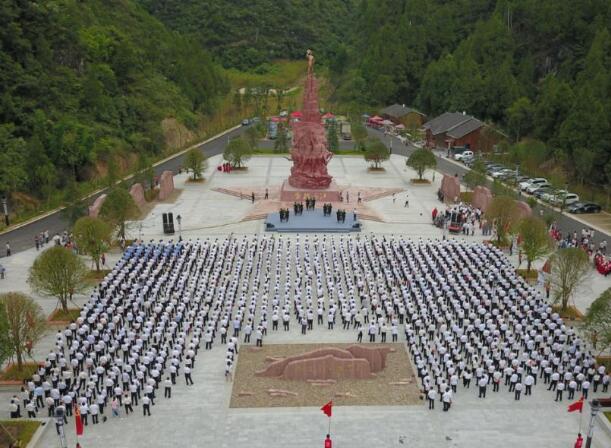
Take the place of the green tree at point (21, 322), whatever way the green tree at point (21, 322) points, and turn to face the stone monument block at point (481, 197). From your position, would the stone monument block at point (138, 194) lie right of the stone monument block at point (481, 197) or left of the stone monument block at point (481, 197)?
left

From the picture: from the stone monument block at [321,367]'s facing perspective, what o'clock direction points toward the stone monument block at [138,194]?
the stone monument block at [138,194] is roughly at 5 o'clock from the stone monument block at [321,367].

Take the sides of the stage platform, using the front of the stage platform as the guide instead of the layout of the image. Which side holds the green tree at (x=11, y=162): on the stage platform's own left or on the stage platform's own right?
on the stage platform's own right

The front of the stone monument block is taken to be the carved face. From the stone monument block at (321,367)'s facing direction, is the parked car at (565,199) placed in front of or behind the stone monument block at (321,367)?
behind

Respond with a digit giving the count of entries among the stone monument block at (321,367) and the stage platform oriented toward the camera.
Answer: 2

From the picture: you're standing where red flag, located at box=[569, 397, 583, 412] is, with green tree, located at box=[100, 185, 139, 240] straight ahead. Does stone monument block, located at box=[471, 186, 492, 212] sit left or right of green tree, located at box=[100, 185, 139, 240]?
right

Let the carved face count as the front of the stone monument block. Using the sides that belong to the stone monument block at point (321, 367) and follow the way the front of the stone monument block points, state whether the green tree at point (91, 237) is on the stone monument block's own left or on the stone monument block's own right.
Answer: on the stone monument block's own right

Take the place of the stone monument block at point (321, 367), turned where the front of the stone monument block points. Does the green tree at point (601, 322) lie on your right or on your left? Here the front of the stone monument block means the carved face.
on your left

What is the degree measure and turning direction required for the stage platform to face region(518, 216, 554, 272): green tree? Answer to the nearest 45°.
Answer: approximately 45° to its left

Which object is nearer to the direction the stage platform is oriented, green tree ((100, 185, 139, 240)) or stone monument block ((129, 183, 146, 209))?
the green tree

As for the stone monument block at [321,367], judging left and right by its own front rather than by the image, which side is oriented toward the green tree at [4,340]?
right

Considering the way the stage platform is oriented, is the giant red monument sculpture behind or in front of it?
behind

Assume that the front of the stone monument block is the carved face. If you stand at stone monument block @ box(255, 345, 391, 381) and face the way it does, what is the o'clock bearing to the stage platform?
The stage platform is roughly at 6 o'clock from the stone monument block.
